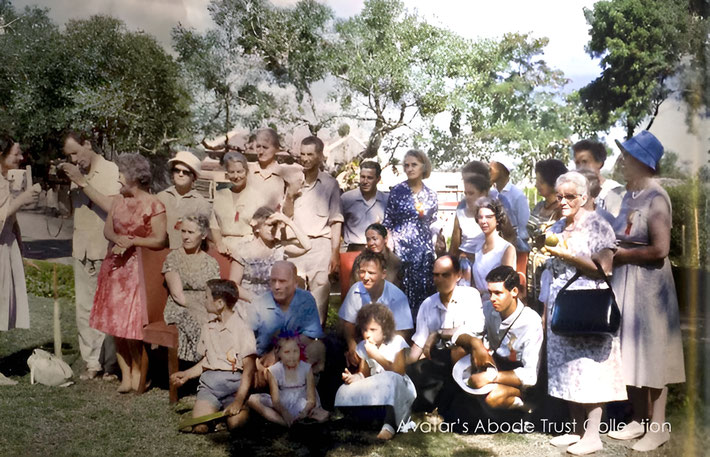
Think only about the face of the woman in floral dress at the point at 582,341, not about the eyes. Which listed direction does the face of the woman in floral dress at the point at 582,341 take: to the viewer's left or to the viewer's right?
to the viewer's left

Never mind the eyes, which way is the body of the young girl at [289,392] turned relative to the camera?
toward the camera

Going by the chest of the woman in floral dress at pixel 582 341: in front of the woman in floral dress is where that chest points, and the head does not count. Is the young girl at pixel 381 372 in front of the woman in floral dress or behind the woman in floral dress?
in front

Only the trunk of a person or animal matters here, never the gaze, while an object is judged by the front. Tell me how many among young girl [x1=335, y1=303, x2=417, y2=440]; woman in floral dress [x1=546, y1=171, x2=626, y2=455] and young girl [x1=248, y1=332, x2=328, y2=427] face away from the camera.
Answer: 0
